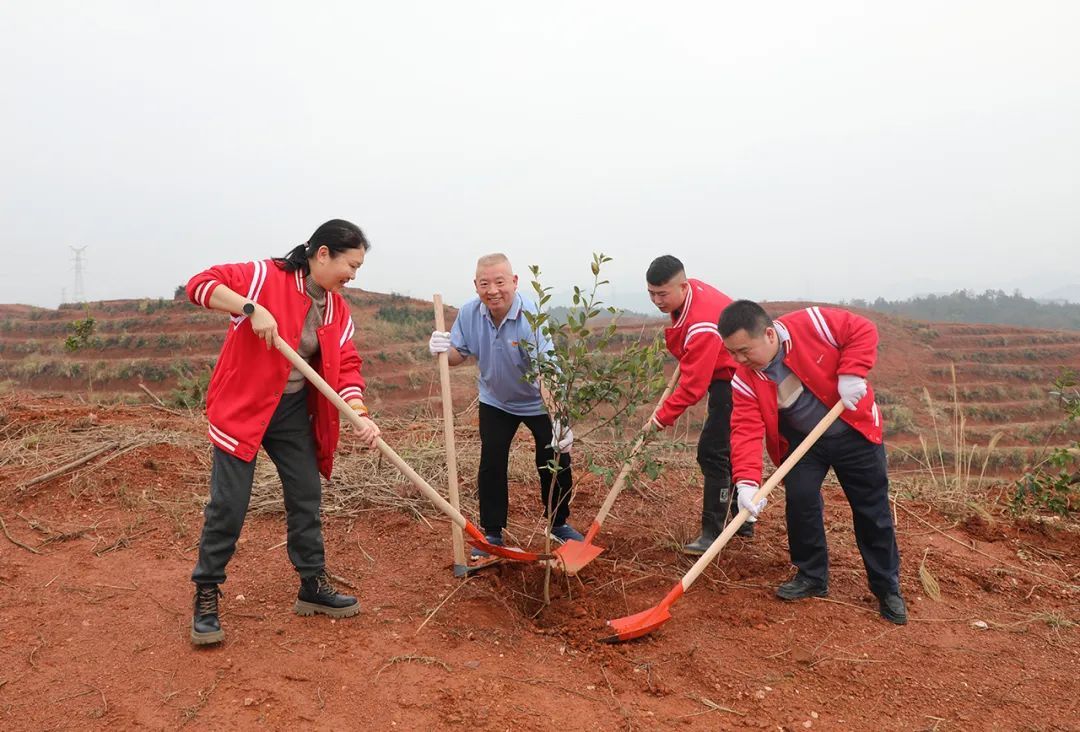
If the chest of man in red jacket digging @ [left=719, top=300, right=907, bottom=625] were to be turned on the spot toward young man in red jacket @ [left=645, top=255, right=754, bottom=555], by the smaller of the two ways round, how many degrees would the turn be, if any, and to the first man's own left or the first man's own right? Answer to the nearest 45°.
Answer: approximately 90° to the first man's own right

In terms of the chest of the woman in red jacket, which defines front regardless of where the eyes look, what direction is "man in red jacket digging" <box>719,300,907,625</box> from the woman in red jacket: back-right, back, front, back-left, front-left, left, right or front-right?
front-left

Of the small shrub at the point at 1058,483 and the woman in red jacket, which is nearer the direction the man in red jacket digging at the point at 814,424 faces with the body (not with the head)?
the woman in red jacket

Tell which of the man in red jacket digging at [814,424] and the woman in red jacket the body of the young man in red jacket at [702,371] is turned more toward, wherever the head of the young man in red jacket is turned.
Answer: the woman in red jacket

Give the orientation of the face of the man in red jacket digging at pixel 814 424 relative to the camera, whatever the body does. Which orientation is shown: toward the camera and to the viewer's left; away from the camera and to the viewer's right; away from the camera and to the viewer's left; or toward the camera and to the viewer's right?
toward the camera and to the viewer's left

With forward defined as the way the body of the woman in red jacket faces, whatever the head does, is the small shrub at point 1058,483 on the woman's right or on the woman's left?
on the woman's left

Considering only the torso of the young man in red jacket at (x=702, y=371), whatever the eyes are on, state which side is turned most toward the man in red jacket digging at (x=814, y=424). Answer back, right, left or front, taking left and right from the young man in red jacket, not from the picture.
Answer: left

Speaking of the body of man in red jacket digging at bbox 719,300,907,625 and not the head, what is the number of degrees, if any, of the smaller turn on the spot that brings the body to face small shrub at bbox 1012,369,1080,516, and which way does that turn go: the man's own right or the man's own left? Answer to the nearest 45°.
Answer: approximately 180°

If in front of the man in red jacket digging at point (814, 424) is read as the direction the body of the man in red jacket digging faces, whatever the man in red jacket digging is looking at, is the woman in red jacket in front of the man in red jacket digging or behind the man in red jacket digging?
in front

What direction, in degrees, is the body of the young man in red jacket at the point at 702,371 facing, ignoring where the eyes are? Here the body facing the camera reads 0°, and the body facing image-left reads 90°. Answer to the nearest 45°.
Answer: approximately 45°
